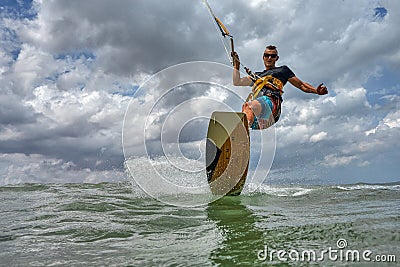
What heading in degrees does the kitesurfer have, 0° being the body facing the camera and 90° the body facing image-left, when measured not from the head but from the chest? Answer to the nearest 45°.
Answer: approximately 45°
